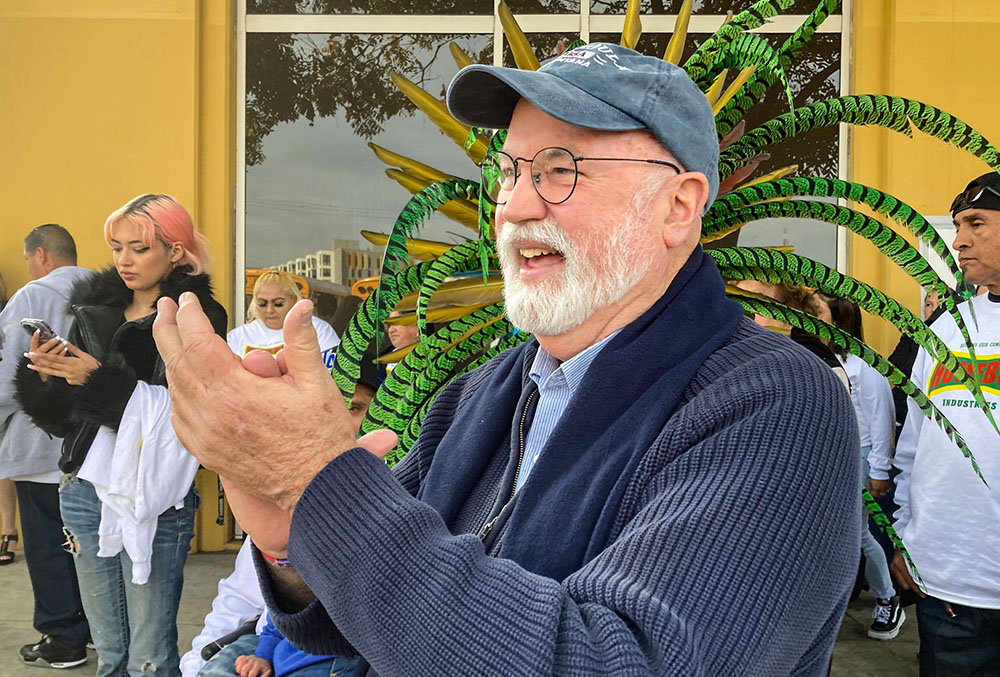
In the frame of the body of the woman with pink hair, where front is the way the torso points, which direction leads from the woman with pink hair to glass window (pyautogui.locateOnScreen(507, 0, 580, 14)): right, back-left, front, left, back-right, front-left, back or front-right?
back

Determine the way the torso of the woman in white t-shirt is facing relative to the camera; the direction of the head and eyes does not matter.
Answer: toward the camera

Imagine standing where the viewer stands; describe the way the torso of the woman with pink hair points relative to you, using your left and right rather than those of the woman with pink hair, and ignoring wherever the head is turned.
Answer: facing the viewer and to the left of the viewer

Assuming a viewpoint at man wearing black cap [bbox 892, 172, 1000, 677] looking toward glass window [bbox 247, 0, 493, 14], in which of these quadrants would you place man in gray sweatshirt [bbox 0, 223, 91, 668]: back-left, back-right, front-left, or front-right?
front-left

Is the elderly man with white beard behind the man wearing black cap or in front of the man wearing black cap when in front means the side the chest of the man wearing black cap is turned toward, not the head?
in front

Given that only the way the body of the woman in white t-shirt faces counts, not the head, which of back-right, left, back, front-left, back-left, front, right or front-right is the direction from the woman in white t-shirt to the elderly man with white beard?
front

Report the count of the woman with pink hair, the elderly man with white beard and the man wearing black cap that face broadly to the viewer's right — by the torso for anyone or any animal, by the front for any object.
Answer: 0

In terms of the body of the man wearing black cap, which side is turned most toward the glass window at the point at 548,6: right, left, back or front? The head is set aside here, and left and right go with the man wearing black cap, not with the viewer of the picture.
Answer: right

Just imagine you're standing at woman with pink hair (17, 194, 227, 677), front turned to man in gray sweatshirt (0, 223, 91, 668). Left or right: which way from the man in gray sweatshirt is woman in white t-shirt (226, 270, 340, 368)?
right

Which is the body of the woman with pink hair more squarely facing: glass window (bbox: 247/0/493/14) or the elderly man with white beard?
the elderly man with white beard
